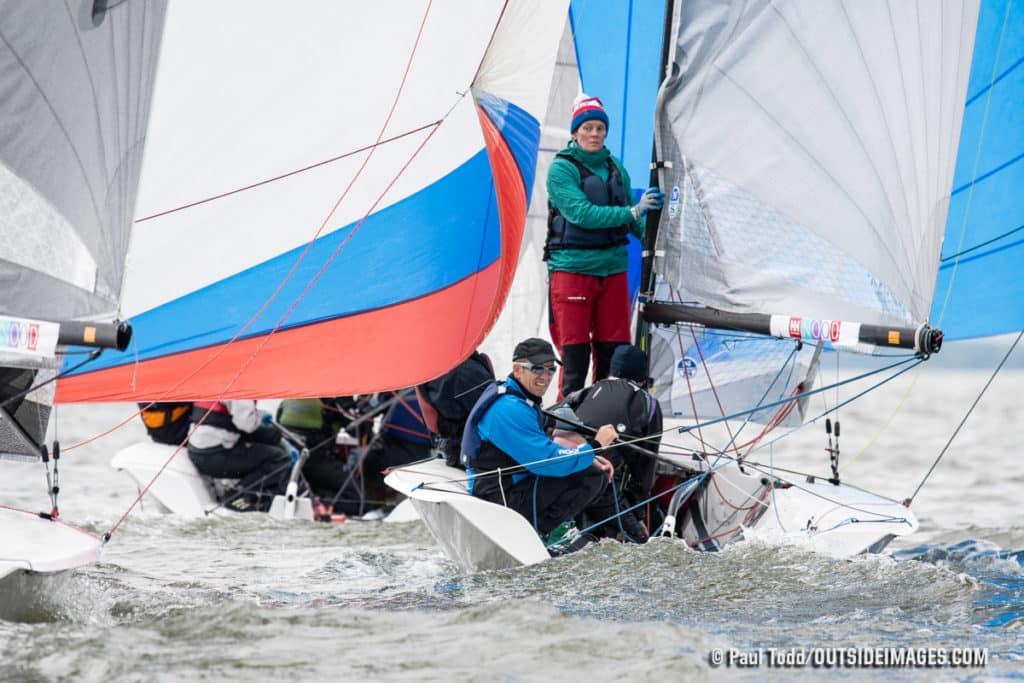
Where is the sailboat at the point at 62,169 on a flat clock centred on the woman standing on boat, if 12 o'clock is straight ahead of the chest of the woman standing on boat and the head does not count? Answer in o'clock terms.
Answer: The sailboat is roughly at 3 o'clock from the woman standing on boat.

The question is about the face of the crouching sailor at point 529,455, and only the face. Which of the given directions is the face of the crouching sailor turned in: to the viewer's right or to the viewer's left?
to the viewer's right
